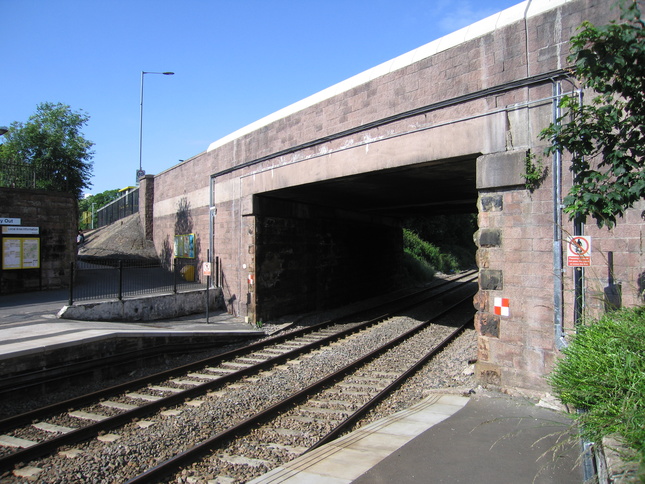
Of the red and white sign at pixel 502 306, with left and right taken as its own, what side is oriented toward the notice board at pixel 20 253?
right

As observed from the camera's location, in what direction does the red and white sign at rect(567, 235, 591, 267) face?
facing the viewer

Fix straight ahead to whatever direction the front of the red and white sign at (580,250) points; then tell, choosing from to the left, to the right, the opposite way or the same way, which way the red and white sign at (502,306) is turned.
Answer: the same way

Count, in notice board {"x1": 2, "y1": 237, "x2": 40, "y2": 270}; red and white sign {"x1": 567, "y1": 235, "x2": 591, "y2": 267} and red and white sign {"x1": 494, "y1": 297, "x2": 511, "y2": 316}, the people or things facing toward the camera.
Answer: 3

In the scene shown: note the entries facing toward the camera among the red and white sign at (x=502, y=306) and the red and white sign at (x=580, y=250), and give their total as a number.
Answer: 2

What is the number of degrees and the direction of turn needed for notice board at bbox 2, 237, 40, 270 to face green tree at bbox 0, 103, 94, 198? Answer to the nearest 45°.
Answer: approximately 180°

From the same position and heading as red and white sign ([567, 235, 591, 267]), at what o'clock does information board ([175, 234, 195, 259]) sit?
The information board is roughly at 4 o'clock from the red and white sign.

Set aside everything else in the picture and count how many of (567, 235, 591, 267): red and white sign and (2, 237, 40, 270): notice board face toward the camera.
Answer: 2

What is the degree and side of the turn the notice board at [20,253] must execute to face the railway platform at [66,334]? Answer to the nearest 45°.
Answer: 0° — it already faces it

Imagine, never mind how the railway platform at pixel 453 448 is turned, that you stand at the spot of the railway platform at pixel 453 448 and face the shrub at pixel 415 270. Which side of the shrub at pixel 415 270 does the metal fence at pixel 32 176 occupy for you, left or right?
left

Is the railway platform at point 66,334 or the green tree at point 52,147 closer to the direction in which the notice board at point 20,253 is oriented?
the railway platform

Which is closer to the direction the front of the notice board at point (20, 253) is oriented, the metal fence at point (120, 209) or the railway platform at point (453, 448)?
the railway platform

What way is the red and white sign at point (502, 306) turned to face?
toward the camera

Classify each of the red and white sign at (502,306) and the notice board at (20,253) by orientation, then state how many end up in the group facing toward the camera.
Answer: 2
